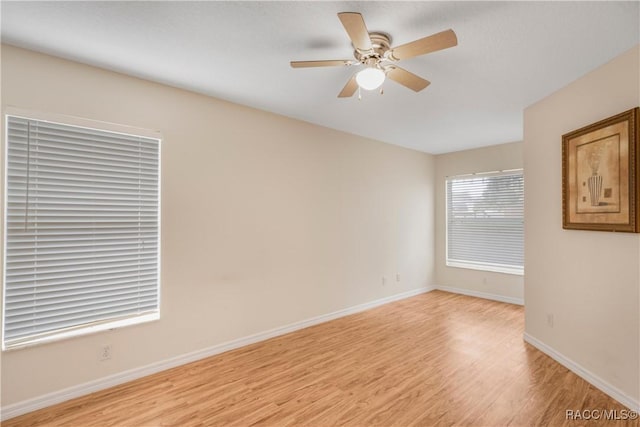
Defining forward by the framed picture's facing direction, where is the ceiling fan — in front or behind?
in front

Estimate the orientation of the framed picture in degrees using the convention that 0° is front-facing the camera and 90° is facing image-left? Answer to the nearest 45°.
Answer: approximately 45°
